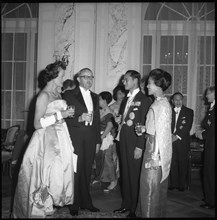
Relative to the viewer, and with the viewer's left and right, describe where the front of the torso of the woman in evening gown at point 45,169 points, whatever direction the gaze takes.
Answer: facing to the right of the viewer

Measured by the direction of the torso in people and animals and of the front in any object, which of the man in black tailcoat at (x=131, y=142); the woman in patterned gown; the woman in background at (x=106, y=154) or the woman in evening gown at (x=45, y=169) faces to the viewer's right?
the woman in evening gown

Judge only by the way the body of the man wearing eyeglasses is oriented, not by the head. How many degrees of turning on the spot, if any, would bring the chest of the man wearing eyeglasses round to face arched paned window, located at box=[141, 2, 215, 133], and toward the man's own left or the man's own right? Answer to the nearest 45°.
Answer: approximately 90° to the man's own left

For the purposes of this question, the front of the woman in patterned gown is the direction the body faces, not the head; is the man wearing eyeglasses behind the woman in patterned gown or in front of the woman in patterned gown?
in front

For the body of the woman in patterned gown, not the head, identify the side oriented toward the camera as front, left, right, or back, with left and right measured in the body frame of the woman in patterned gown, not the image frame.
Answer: left
